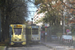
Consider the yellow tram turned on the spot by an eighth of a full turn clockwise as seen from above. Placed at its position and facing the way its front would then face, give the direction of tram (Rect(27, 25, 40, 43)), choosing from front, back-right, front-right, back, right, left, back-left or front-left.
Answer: back

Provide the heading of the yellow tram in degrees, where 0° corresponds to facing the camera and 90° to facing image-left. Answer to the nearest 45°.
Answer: approximately 0°
